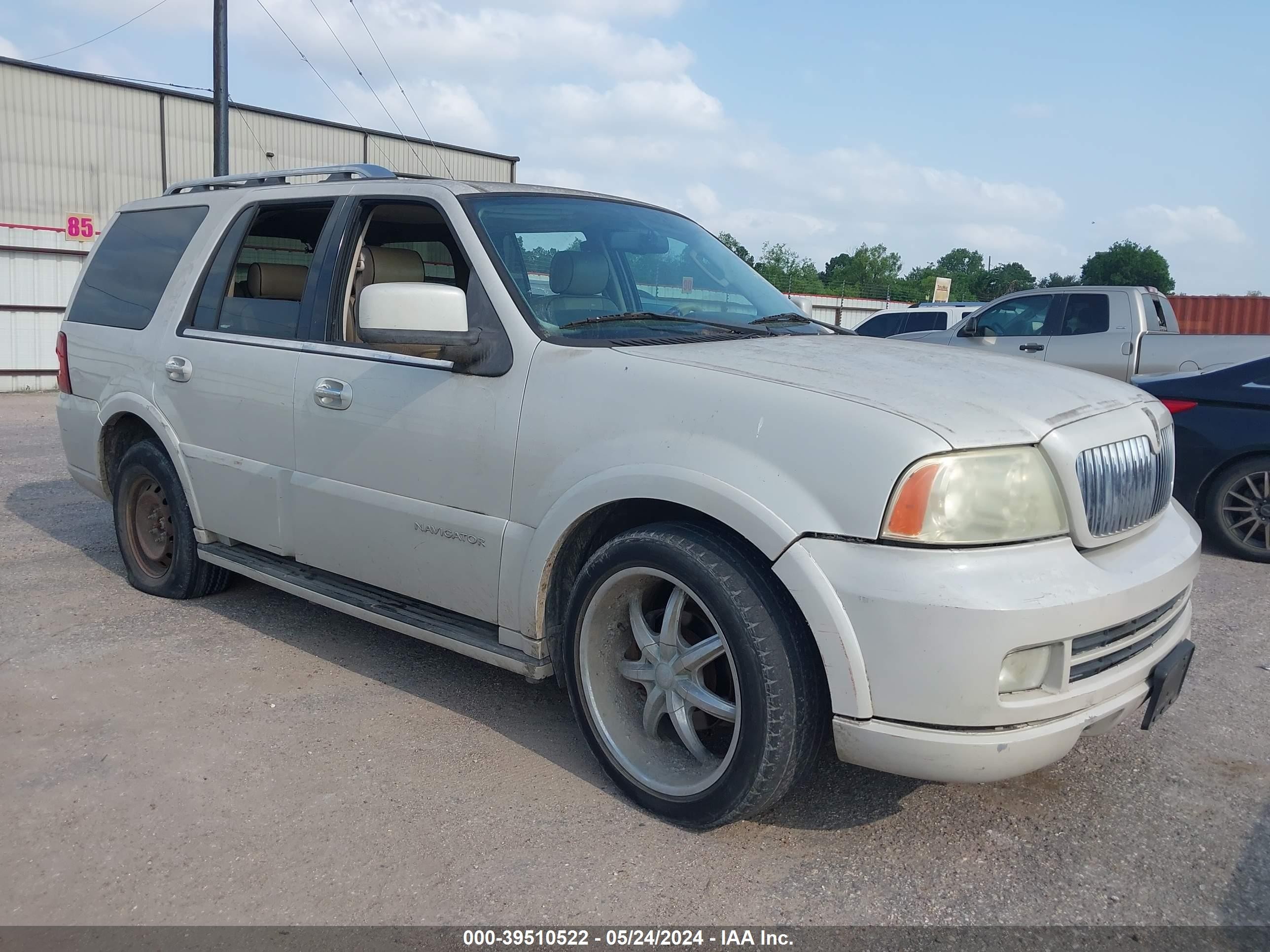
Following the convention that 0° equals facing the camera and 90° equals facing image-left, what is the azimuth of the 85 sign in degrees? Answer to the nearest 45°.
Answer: approximately 0°

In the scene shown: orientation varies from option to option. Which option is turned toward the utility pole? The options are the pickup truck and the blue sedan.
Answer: the pickup truck

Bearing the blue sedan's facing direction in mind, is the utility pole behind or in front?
behind

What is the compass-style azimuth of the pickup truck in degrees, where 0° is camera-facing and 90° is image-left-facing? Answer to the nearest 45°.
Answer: approximately 90°

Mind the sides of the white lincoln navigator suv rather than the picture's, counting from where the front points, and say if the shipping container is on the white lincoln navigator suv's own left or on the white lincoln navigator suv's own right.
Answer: on the white lincoln navigator suv's own left

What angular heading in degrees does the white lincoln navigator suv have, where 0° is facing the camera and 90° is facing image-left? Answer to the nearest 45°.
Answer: approximately 315°

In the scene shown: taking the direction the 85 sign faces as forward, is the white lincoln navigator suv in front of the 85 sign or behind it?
in front

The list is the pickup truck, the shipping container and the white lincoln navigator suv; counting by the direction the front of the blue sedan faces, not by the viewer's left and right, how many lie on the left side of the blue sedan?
2

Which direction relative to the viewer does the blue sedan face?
to the viewer's right

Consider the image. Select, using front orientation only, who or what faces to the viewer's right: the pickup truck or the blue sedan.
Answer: the blue sedan

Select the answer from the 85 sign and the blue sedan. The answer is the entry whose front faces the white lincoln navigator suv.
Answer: the 85 sign

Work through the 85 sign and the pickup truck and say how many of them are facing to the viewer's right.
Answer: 0

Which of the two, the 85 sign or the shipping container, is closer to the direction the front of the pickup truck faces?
the 85 sign
